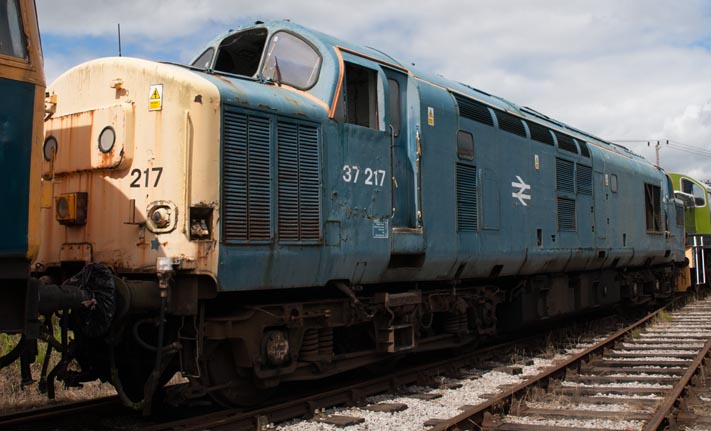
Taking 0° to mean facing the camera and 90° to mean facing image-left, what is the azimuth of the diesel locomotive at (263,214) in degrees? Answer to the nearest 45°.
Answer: approximately 45°

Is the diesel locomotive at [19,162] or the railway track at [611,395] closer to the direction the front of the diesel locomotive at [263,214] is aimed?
the diesel locomotive

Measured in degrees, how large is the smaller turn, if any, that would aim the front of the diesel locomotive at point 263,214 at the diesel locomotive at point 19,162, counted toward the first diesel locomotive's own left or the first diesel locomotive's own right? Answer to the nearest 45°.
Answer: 0° — it already faces it

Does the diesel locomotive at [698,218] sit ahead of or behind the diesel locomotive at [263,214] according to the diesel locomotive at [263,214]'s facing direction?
behind

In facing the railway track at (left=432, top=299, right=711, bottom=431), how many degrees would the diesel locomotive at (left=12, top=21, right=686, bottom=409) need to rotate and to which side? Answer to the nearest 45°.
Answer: approximately 135° to its left
